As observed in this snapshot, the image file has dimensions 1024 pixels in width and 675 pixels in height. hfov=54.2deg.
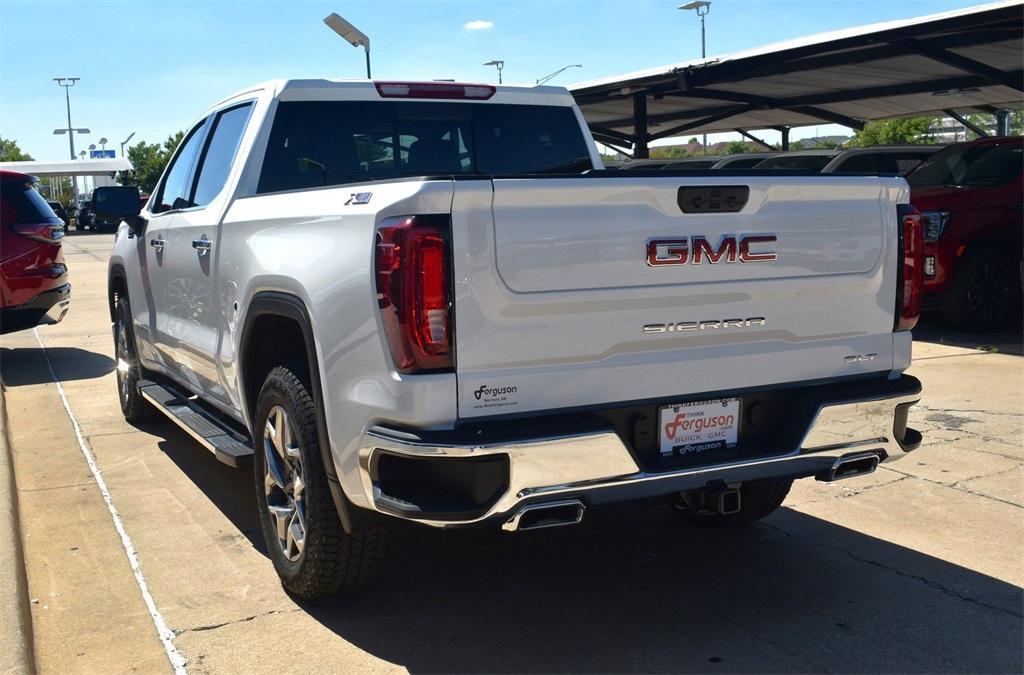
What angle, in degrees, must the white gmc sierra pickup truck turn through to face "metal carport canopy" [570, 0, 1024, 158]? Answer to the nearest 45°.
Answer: approximately 45° to its right

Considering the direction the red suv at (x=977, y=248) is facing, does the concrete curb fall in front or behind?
in front

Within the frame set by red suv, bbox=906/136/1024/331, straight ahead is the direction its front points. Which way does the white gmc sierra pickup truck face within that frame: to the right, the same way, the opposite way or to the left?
to the right

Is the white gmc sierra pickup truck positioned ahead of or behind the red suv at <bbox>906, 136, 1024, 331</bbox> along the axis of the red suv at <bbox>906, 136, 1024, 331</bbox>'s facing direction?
ahead

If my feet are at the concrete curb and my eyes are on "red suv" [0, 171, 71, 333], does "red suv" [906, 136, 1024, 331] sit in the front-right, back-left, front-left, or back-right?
front-right

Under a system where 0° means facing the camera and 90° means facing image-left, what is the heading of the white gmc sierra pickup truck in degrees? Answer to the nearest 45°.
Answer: approximately 135°

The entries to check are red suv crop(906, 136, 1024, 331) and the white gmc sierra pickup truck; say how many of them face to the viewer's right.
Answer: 0

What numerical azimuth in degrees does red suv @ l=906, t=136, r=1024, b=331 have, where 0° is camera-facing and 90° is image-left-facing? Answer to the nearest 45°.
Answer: approximately 45°
